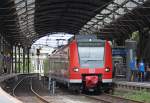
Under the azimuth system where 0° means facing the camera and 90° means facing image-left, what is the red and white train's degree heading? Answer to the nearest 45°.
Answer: approximately 0°
